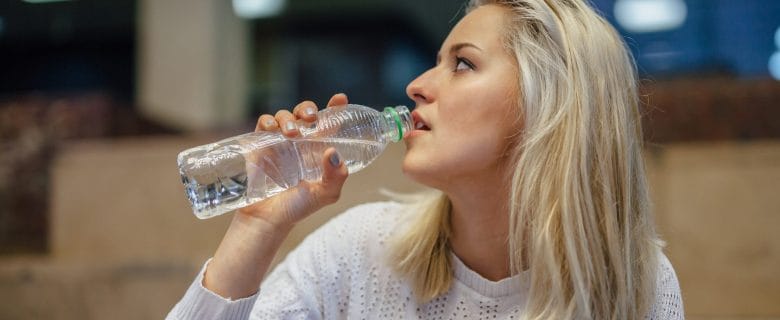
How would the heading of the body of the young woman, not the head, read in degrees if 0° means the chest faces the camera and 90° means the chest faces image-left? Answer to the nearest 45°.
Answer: approximately 45°

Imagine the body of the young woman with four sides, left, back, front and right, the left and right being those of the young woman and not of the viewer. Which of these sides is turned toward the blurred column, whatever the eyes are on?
right
